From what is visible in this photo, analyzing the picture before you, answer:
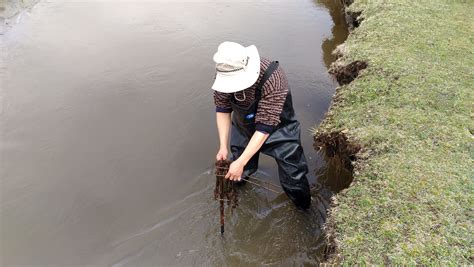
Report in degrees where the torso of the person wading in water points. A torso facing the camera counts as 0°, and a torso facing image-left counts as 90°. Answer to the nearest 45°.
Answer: approximately 45°

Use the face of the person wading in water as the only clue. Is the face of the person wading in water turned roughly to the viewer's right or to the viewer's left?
to the viewer's left

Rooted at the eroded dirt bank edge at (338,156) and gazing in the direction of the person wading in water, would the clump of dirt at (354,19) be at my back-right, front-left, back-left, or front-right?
back-right

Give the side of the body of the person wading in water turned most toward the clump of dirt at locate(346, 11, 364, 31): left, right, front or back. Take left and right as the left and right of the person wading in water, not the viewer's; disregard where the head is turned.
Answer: back

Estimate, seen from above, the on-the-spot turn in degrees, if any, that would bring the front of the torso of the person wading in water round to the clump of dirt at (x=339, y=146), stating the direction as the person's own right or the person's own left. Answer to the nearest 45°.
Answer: approximately 180°
